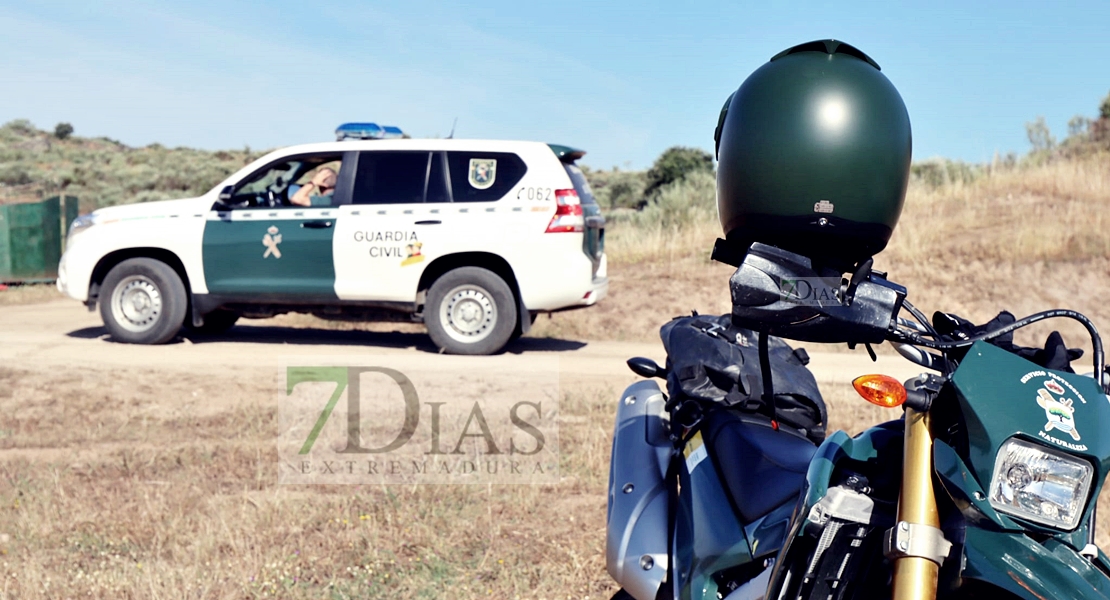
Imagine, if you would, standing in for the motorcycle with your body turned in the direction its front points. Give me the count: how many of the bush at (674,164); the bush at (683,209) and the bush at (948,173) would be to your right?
0

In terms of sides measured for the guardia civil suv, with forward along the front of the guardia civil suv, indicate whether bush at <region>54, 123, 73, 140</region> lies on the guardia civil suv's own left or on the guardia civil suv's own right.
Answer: on the guardia civil suv's own right

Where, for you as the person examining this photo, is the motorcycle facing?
facing the viewer and to the right of the viewer

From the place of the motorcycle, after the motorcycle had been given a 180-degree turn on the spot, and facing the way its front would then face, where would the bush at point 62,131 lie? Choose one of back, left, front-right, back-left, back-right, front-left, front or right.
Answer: front

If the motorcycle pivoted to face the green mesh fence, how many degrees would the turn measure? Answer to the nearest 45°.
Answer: approximately 180°

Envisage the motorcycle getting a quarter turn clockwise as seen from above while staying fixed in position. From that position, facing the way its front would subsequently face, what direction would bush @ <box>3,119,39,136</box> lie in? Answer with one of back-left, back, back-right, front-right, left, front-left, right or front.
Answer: right

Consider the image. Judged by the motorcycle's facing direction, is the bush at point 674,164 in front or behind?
behind

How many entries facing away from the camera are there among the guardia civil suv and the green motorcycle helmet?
1

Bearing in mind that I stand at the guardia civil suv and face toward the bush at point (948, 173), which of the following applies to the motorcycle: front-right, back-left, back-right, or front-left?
back-right

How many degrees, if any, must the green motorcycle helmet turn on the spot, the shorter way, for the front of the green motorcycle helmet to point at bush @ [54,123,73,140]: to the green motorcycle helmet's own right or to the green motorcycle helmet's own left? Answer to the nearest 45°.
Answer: approximately 45° to the green motorcycle helmet's own left

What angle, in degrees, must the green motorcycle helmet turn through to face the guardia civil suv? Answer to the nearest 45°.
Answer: approximately 45° to its left

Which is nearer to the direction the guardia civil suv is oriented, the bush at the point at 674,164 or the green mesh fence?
the green mesh fence

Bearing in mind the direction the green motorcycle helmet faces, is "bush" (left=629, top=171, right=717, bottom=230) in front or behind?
in front

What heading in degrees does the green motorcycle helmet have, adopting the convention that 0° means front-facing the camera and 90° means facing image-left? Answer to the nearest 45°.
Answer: approximately 180°

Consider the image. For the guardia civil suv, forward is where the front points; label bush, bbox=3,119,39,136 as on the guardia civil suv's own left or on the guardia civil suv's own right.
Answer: on the guardia civil suv's own right

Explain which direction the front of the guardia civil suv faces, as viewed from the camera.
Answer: facing to the left of the viewer

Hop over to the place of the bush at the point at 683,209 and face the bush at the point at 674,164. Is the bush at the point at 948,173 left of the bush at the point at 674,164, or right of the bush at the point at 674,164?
right

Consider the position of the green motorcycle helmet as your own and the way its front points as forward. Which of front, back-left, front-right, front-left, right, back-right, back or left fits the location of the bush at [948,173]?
front
